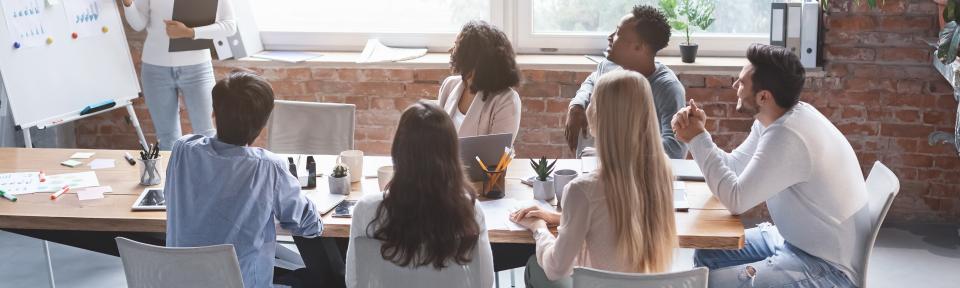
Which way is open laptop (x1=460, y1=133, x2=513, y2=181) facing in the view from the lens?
facing away from the viewer

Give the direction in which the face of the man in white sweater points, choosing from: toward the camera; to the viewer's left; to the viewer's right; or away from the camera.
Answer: to the viewer's left

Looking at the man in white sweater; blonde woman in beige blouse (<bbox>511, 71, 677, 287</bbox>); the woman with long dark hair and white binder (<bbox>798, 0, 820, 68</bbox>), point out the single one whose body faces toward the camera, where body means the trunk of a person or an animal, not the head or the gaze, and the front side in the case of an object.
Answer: the white binder

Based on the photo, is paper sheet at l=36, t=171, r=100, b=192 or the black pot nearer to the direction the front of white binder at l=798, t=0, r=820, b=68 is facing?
the paper sheet

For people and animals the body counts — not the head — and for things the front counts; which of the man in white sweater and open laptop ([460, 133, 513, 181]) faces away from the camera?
the open laptop

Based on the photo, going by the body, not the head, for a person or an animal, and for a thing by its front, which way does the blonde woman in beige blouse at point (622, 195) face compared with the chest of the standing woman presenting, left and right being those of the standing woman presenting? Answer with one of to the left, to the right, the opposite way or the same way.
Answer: the opposite way

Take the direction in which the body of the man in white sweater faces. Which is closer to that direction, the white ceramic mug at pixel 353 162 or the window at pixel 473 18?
the white ceramic mug

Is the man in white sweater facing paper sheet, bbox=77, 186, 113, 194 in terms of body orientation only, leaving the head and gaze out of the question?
yes

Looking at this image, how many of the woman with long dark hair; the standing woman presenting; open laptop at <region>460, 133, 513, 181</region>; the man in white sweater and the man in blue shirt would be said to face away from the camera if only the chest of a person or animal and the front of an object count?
3

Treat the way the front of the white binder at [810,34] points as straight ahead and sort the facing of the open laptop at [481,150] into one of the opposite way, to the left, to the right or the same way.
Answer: the opposite way

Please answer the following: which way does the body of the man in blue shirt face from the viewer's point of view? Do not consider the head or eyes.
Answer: away from the camera

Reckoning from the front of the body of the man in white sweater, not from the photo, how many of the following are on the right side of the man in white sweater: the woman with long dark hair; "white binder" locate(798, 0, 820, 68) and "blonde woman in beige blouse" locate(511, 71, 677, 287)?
1

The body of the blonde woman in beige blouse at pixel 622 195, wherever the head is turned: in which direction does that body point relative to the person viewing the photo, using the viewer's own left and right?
facing away from the viewer and to the left of the viewer

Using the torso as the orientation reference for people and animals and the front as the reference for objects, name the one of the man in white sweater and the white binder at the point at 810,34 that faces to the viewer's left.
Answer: the man in white sweater

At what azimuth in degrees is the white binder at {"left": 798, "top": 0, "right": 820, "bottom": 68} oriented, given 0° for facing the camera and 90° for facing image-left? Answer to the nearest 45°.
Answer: approximately 0°
